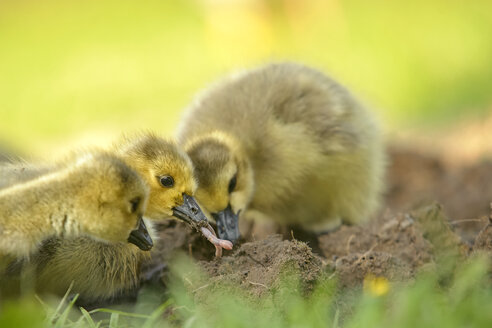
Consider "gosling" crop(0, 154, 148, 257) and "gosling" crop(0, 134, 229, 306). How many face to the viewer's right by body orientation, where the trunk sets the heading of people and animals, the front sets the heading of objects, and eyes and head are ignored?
2

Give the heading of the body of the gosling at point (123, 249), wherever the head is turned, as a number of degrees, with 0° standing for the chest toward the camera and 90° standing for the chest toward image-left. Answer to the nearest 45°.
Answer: approximately 270°

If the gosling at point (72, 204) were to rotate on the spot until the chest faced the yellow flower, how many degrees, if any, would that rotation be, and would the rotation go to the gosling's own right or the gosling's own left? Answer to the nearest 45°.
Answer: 0° — it already faces it

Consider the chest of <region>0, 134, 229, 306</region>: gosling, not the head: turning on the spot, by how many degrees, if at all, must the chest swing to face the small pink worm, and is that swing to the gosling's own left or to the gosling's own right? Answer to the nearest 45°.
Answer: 0° — it already faces it

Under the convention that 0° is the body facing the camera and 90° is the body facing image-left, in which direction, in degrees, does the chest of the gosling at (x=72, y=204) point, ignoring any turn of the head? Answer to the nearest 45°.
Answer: approximately 270°

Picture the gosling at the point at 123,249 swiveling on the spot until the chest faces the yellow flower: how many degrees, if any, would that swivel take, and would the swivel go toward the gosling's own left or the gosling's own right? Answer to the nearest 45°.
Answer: approximately 45° to the gosling's own right

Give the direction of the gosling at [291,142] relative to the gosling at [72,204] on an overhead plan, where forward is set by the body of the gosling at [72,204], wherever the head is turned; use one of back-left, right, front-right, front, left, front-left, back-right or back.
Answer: front-left
